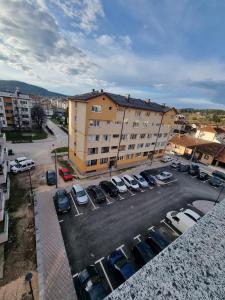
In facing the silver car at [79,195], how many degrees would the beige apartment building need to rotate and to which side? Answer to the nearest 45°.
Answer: approximately 45° to its right

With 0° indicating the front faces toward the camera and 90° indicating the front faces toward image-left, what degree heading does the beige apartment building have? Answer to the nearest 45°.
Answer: approximately 315°

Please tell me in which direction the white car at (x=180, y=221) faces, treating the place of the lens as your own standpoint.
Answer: facing away from the viewer and to the left of the viewer

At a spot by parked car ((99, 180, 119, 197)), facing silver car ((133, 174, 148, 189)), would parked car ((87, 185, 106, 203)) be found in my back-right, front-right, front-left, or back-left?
back-right
